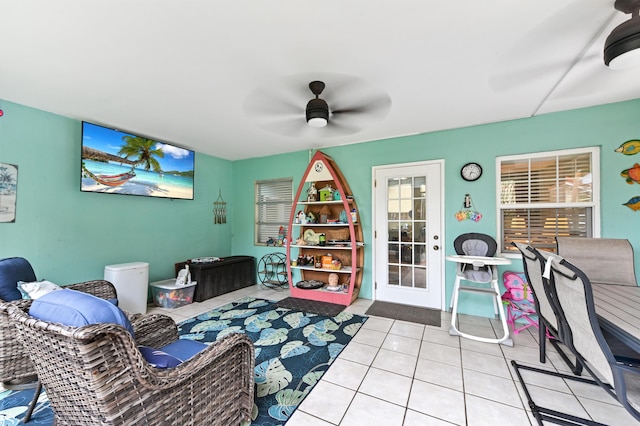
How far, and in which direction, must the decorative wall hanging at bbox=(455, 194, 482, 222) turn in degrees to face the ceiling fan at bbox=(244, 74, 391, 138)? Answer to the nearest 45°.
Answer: approximately 45° to its right

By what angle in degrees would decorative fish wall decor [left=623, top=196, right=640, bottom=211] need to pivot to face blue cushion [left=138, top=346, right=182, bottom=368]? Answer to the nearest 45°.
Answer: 0° — it already faces it

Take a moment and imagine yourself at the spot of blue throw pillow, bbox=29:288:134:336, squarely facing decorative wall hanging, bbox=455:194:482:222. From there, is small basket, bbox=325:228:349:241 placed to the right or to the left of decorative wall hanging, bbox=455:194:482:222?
left

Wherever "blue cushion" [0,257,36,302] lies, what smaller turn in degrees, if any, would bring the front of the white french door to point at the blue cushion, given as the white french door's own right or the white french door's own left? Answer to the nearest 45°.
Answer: approximately 45° to the white french door's own right

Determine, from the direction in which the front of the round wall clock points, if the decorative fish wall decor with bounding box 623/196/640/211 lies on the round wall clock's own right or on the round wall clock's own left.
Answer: on the round wall clock's own left

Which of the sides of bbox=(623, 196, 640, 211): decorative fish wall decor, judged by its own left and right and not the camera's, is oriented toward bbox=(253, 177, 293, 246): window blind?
front

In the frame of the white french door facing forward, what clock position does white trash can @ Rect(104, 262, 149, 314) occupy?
The white trash can is roughly at 2 o'clock from the white french door.

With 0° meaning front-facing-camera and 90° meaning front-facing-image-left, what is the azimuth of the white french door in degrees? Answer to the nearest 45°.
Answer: approximately 0°
